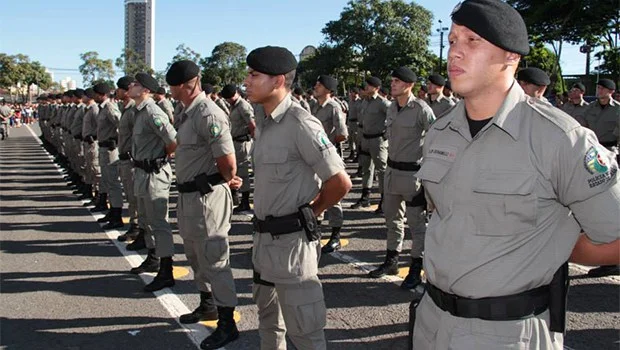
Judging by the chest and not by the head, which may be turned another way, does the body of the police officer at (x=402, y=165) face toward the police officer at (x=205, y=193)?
yes

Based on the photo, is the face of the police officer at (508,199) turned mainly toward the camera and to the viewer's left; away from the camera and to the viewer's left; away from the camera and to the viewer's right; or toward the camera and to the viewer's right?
toward the camera and to the viewer's left

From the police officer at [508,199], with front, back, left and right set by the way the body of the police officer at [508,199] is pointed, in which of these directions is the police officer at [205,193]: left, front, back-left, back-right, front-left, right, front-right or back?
right

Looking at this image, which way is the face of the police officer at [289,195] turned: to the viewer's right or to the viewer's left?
to the viewer's left

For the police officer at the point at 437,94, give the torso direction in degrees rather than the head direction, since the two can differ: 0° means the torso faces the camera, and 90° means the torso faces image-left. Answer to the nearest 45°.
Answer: approximately 45°

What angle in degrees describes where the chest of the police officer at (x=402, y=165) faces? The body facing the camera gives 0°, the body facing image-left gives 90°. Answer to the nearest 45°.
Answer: approximately 45°

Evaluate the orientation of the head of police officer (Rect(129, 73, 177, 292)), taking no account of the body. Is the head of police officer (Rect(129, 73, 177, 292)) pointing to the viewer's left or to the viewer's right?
to the viewer's left

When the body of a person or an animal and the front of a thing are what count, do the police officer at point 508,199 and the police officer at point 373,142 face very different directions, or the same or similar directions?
same or similar directions

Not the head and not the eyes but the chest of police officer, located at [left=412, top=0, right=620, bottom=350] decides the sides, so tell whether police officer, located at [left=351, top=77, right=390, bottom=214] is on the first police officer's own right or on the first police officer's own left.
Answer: on the first police officer's own right

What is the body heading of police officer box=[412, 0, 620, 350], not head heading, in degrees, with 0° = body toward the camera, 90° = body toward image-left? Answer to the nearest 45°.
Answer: approximately 45°

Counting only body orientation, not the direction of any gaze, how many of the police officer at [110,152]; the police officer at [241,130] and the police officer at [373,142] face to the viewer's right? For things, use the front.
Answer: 0
